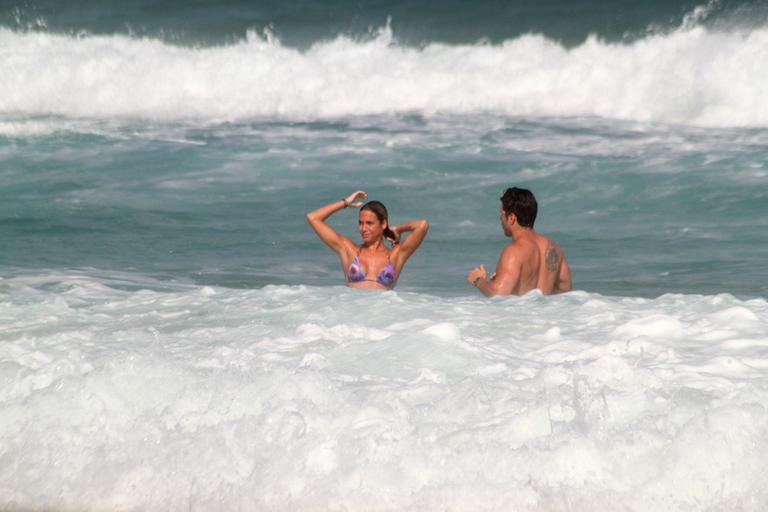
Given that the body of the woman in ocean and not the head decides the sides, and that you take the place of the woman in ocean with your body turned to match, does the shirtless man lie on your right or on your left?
on your left

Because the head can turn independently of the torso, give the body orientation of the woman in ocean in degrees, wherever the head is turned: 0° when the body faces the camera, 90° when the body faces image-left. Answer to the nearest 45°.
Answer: approximately 0°

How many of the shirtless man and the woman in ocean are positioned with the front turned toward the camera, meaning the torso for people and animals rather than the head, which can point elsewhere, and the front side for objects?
1

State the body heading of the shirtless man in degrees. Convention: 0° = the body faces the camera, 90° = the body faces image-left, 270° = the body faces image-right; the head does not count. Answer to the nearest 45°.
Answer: approximately 135°

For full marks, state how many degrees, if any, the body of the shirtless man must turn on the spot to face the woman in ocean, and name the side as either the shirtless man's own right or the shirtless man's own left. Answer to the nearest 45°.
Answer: approximately 45° to the shirtless man's own left

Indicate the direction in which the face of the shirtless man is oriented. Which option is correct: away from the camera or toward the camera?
away from the camera
